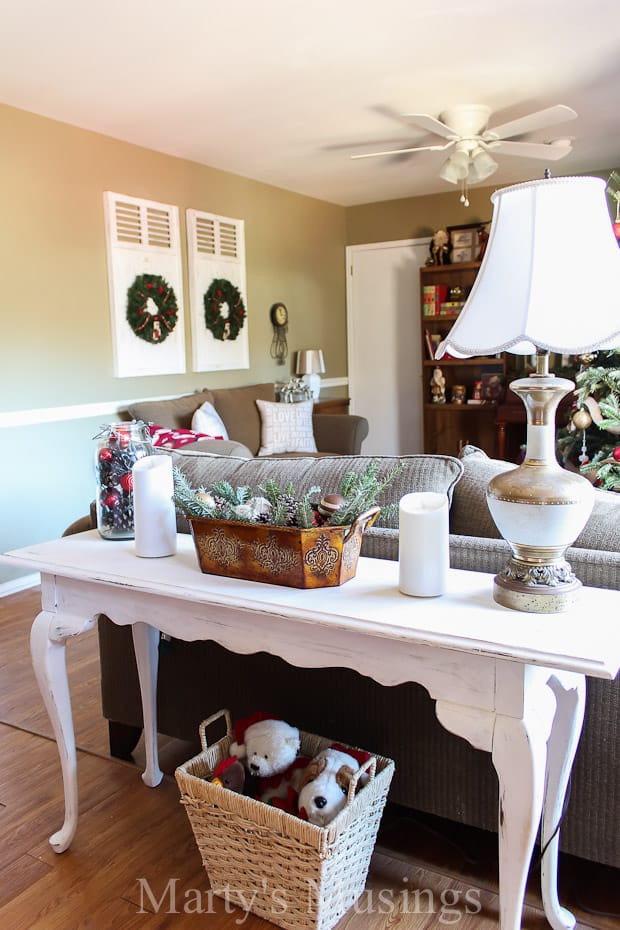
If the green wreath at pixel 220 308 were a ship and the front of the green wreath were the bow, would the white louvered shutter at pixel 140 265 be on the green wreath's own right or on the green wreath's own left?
on the green wreath's own right

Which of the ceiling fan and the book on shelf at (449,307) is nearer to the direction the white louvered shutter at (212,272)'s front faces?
the ceiling fan

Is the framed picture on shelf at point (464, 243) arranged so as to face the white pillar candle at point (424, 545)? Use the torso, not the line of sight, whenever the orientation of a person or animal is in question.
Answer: yes

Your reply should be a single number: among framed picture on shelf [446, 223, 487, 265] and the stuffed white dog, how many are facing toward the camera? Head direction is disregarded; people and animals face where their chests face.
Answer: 2

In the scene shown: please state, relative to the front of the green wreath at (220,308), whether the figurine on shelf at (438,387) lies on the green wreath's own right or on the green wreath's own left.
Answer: on the green wreath's own left

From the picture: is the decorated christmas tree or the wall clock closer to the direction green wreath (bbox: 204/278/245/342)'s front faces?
the decorated christmas tree

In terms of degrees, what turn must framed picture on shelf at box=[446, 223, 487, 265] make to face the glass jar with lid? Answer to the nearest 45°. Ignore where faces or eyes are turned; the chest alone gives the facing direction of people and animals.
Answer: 0° — it already faces it

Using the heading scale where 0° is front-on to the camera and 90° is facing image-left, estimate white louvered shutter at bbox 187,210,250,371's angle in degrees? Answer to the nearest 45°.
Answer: approximately 315°

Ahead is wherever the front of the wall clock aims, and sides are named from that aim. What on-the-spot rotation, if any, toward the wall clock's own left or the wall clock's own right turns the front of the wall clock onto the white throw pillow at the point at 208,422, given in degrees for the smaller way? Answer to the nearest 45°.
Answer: approximately 45° to the wall clock's own right

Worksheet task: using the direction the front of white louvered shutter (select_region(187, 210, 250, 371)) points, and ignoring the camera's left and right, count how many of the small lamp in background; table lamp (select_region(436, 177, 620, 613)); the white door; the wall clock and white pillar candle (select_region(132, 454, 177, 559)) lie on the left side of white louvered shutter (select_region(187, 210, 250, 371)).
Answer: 3

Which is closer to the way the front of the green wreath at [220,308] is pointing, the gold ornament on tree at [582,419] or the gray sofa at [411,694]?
the gold ornament on tree

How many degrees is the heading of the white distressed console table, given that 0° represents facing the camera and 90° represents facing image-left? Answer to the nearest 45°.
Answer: approximately 45°
